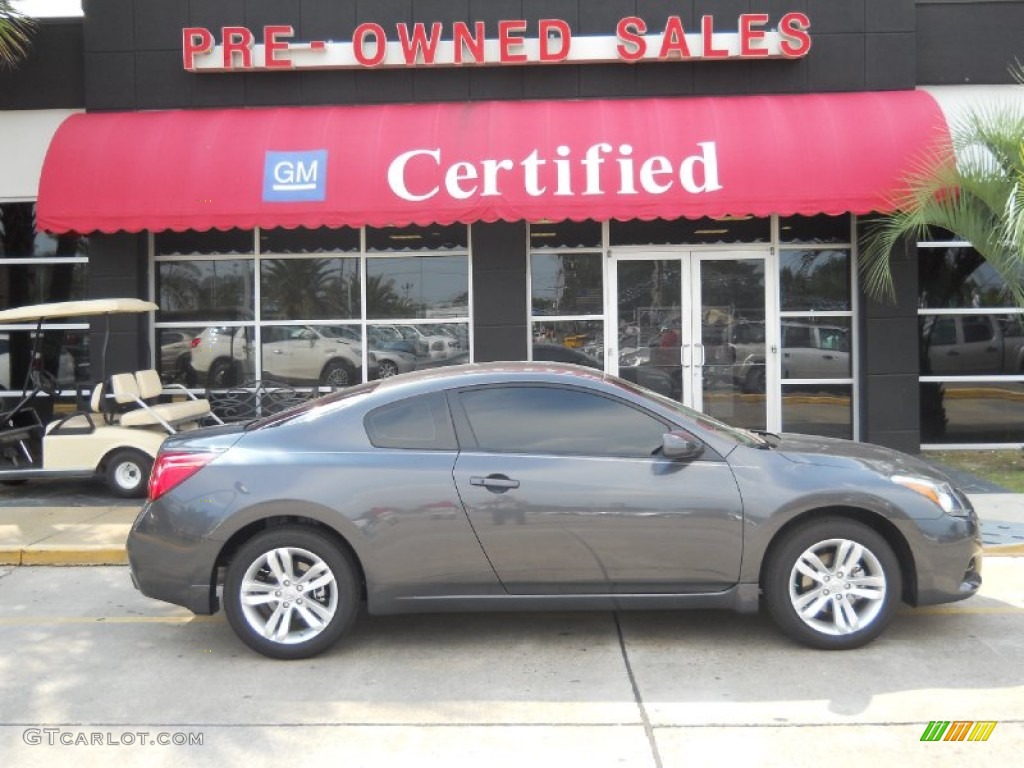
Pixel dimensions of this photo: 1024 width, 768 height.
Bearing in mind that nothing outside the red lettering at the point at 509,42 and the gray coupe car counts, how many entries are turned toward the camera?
1

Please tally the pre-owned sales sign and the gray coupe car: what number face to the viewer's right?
1

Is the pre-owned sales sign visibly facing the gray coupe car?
yes

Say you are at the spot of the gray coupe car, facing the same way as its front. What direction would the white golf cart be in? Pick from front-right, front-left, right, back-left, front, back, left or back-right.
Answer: back-left

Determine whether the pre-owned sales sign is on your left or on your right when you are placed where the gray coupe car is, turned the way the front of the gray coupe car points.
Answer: on your left

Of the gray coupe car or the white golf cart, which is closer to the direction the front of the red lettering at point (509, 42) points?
the gray coupe car

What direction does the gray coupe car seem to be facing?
to the viewer's right

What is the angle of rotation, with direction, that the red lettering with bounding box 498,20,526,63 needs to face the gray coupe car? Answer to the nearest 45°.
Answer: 0° — it already faces it

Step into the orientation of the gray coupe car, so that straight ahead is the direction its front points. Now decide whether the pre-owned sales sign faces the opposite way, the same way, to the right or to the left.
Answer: to the right

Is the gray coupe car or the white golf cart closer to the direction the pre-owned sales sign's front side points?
the gray coupe car

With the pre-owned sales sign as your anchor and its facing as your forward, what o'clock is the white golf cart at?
The white golf cart is roughly at 2 o'clock from the pre-owned sales sign.

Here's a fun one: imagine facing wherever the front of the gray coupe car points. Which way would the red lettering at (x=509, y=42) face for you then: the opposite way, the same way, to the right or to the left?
to the right

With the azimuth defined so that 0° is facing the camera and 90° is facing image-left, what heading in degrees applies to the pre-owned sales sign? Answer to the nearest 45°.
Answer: approximately 0°
